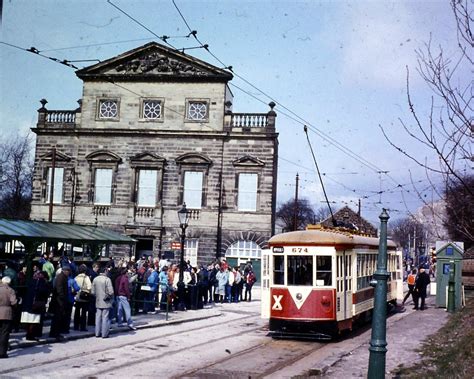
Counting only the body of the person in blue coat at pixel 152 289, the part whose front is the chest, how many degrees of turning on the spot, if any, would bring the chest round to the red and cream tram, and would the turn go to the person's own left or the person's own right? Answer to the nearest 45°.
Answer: approximately 45° to the person's own right

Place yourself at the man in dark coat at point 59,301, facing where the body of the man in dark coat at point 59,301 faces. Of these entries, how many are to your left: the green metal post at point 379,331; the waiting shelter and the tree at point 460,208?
1

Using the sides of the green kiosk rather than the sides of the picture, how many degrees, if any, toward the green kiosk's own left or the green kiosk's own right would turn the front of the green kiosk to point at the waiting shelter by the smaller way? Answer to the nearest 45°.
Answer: approximately 45° to the green kiosk's own right

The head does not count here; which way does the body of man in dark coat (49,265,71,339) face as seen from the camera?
to the viewer's right

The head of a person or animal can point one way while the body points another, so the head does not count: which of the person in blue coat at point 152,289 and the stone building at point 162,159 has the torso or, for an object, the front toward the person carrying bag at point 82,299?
the stone building

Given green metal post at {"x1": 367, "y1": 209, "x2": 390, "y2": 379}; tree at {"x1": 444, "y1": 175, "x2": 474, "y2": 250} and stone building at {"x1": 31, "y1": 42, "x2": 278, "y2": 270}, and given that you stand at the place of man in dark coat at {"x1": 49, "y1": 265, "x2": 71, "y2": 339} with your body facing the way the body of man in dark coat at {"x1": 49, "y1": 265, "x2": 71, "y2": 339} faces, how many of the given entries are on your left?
1

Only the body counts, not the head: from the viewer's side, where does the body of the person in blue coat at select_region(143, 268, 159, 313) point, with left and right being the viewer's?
facing to the right of the viewer

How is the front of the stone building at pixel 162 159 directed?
toward the camera

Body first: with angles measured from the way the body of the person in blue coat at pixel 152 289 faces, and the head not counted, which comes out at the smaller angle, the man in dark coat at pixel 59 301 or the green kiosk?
the green kiosk
